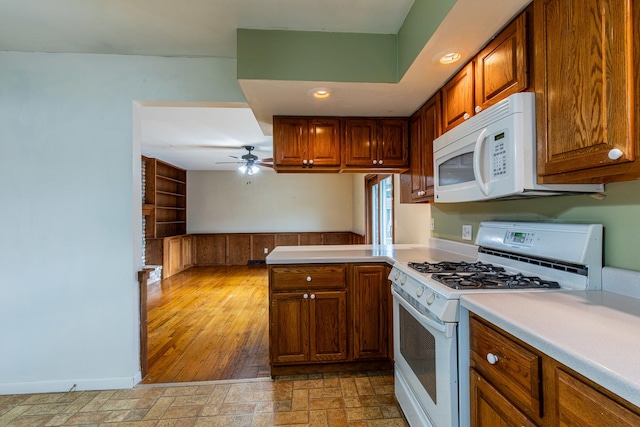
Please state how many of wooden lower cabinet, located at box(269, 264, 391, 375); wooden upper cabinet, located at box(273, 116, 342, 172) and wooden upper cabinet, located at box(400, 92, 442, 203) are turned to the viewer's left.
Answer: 1

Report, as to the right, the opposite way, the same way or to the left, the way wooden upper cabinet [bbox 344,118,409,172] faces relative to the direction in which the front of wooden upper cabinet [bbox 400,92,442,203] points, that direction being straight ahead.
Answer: to the left

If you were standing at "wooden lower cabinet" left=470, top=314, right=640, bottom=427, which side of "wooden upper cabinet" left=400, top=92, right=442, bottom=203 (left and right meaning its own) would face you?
left

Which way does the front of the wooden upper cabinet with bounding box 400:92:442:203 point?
to the viewer's left

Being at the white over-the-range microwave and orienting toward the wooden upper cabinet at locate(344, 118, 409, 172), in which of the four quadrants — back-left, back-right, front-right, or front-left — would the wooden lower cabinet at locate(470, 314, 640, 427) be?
back-left

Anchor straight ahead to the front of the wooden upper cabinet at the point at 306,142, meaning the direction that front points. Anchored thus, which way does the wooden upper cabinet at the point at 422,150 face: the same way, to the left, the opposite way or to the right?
to the right
